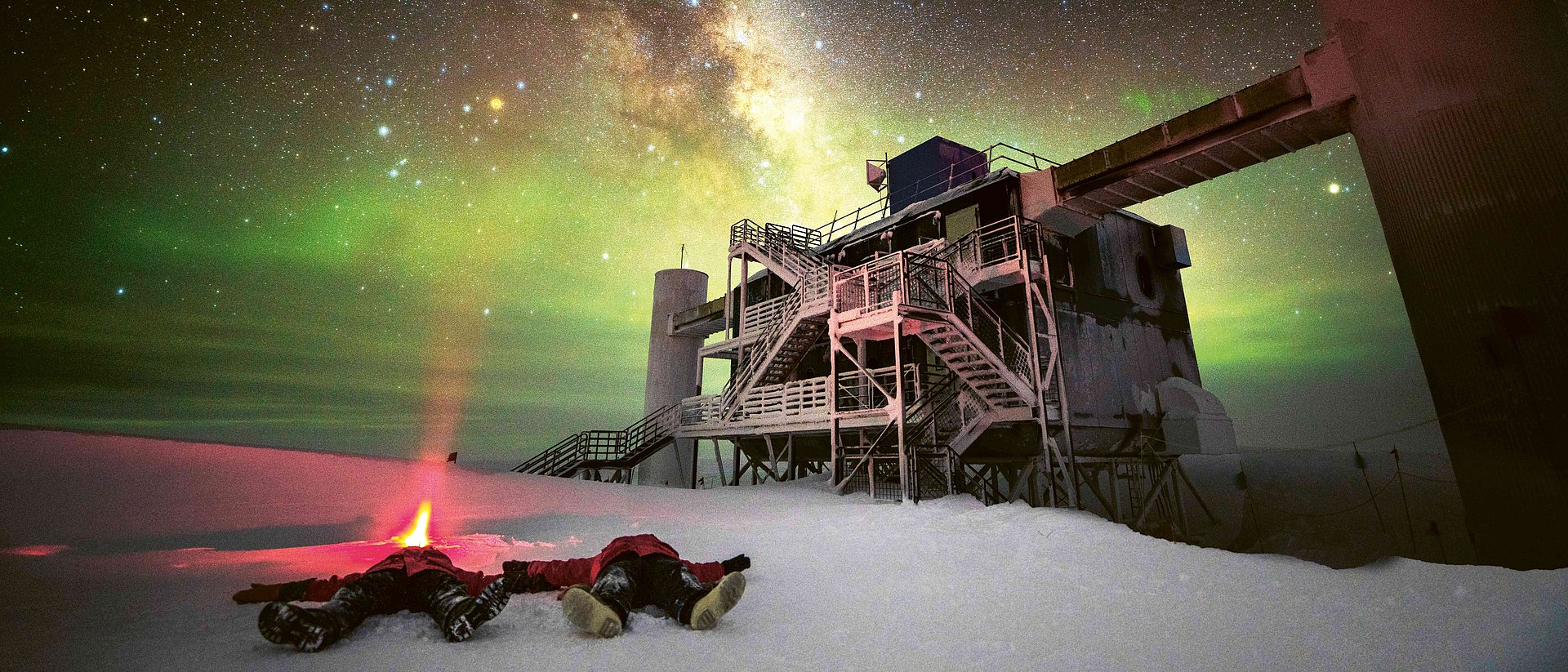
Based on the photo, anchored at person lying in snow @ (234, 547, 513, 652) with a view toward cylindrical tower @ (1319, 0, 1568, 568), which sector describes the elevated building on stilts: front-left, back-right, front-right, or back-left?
front-left

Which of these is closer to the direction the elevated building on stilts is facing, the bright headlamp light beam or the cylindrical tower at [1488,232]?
the bright headlamp light beam

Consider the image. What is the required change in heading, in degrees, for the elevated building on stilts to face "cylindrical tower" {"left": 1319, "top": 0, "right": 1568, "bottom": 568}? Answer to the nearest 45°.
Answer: approximately 90° to its left

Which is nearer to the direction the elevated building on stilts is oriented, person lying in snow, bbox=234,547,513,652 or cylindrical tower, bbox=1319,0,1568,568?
the person lying in snow

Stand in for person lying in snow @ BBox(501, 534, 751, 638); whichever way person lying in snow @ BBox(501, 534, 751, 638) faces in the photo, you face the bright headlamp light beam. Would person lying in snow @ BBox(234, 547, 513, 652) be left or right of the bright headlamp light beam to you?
left

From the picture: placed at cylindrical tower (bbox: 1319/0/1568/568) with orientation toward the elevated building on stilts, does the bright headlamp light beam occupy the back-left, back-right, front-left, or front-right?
front-left

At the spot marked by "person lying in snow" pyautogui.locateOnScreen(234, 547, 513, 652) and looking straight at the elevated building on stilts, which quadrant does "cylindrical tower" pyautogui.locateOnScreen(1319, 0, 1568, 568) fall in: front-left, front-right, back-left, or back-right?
front-right

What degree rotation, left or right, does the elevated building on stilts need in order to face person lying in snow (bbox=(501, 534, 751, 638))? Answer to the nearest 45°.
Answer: approximately 45° to its left

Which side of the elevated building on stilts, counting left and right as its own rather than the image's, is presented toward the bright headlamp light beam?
front

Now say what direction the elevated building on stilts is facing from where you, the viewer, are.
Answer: facing the viewer and to the left of the viewer

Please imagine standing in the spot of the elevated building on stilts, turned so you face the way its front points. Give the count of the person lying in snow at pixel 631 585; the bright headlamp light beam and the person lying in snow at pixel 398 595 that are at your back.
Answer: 0
